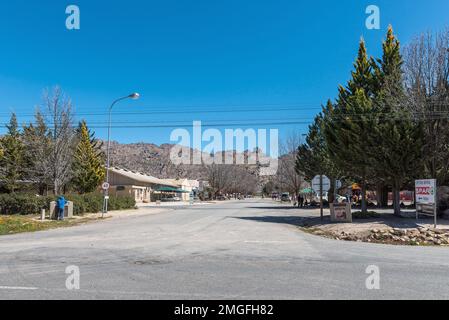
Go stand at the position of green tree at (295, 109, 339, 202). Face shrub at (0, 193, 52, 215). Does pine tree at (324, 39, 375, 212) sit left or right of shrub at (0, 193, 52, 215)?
left

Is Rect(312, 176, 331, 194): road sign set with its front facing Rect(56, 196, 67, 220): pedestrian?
no

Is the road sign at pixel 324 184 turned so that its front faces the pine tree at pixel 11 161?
no

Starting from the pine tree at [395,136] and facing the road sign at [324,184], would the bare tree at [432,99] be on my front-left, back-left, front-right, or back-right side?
back-right
